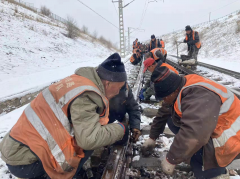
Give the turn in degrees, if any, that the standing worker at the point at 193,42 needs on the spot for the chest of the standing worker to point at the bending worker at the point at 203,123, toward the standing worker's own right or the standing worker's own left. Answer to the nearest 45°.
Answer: approximately 45° to the standing worker's own left

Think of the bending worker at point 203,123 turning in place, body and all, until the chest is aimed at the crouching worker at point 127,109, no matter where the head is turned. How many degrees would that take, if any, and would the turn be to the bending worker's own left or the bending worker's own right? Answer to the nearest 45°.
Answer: approximately 45° to the bending worker's own right

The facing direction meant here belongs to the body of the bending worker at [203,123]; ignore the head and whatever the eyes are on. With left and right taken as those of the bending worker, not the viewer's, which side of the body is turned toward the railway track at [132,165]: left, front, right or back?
front

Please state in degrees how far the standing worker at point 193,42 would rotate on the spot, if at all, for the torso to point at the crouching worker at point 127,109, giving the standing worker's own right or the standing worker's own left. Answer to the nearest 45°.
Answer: approximately 45° to the standing worker's own left

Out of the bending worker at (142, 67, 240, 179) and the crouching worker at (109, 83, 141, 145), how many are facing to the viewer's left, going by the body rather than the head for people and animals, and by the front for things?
1

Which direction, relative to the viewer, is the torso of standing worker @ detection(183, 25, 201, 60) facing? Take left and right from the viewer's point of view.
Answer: facing the viewer and to the left of the viewer

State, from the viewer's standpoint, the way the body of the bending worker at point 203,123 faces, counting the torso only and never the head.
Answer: to the viewer's left

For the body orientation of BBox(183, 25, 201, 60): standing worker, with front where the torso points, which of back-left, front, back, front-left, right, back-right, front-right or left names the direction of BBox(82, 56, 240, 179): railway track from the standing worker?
front-left

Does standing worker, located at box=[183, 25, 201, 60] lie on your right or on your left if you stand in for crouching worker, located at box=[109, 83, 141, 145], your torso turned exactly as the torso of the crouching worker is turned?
on your left

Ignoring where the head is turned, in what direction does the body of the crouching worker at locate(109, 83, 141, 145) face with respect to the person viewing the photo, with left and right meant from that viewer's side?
facing the viewer and to the right of the viewer
